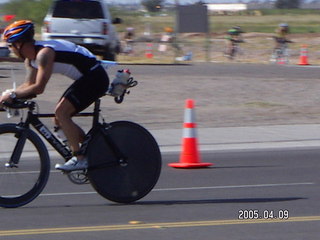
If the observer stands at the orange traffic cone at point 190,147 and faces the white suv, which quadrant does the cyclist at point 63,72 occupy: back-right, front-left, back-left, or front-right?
back-left

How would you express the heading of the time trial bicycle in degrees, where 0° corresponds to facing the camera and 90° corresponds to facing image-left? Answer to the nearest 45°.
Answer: approximately 90°

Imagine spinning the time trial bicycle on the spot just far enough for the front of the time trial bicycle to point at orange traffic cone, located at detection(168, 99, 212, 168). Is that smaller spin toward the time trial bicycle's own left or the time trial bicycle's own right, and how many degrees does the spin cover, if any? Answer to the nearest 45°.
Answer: approximately 135° to the time trial bicycle's own right

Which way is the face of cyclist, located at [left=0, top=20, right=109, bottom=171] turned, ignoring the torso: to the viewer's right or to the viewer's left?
to the viewer's left

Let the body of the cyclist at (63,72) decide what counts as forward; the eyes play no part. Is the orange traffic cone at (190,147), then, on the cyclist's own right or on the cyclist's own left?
on the cyclist's own right

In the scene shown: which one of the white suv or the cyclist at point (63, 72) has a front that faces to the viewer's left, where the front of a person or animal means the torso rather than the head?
the cyclist

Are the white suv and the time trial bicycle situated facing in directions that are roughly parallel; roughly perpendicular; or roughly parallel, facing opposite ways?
roughly perpendicular

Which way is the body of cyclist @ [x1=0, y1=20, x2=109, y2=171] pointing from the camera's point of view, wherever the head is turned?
to the viewer's left

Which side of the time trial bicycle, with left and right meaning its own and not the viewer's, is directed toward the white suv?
right

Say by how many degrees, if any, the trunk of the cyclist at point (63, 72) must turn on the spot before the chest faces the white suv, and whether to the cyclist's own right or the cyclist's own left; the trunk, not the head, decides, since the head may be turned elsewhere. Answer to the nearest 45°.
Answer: approximately 90° to the cyclist's own right
